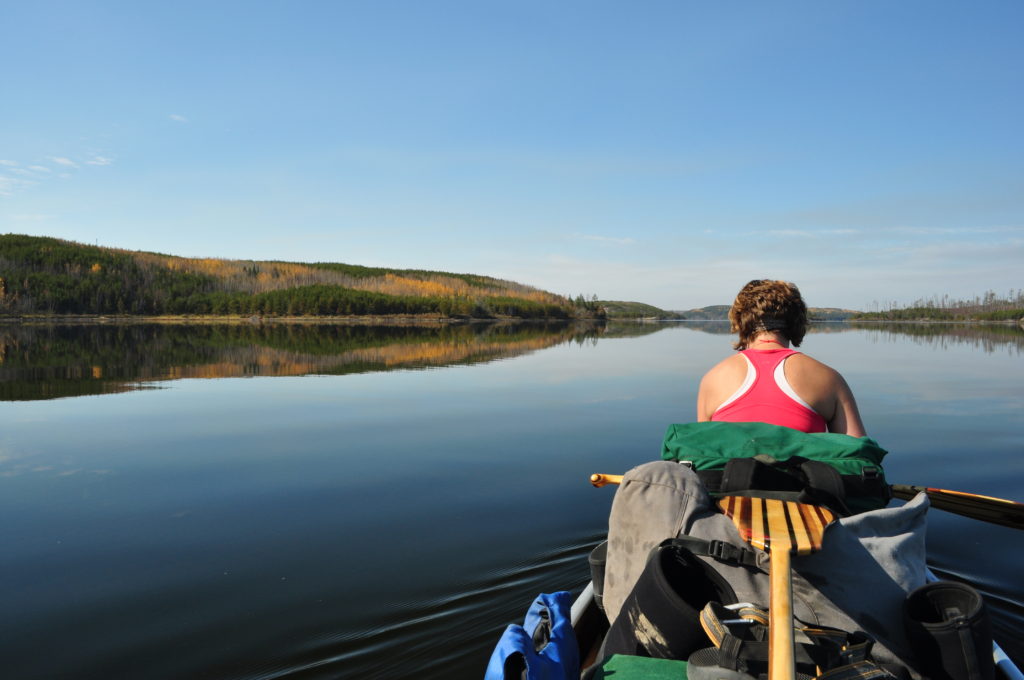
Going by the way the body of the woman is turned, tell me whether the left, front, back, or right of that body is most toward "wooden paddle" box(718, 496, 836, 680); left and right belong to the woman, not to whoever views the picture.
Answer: back

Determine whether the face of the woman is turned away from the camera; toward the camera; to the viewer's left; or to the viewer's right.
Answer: away from the camera

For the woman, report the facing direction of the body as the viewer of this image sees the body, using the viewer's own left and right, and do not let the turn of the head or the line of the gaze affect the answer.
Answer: facing away from the viewer

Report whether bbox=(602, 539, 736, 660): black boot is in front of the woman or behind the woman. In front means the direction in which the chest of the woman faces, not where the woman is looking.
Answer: behind

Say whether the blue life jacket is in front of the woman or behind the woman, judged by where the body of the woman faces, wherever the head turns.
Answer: behind
